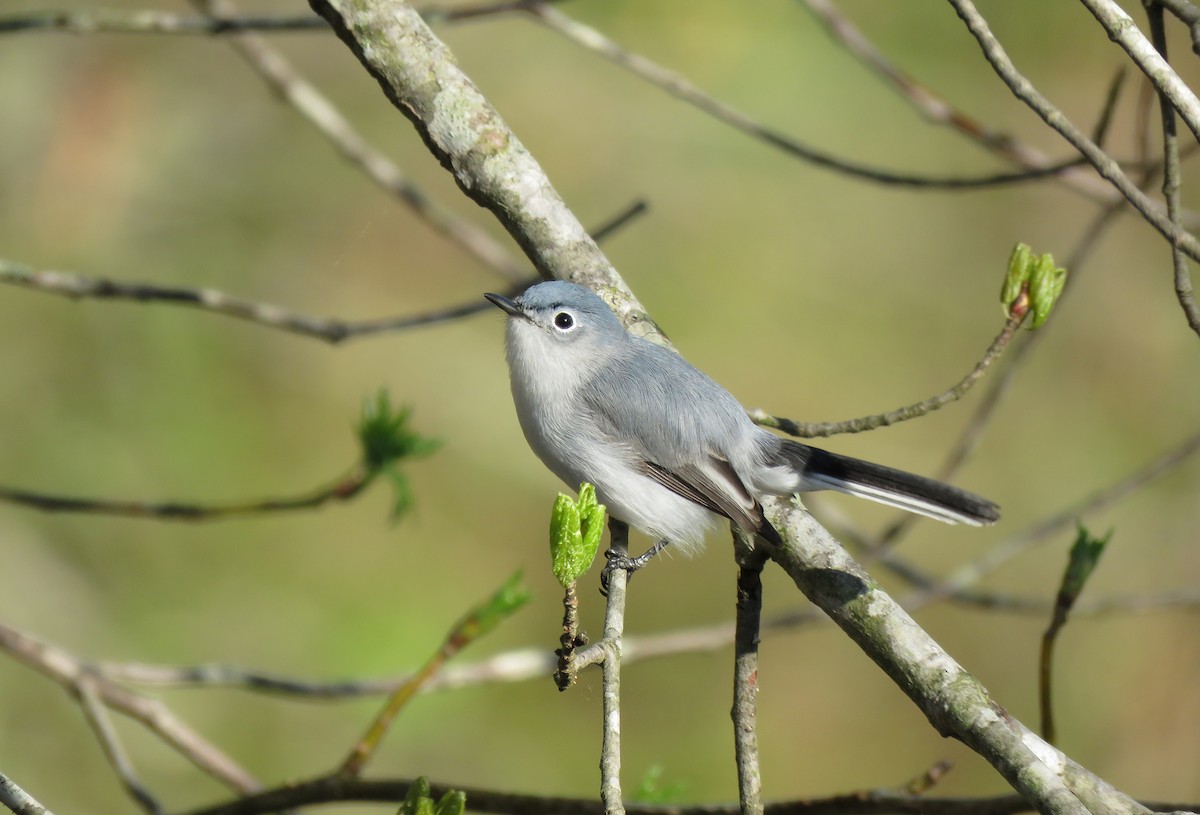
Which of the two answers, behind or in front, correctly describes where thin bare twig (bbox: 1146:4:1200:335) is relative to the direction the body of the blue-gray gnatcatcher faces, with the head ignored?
behind

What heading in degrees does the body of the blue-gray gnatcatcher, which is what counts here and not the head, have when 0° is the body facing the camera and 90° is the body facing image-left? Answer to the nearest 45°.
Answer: approximately 90°

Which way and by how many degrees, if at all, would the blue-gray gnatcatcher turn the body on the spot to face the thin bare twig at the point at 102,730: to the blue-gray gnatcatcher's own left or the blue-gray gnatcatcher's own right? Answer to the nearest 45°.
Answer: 0° — it already faces it

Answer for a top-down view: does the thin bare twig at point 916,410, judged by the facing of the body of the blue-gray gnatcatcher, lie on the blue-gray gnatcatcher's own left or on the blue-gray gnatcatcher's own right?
on the blue-gray gnatcatcher's own left

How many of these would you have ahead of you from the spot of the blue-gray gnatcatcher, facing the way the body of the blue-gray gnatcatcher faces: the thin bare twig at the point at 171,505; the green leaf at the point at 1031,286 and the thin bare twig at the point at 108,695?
2
